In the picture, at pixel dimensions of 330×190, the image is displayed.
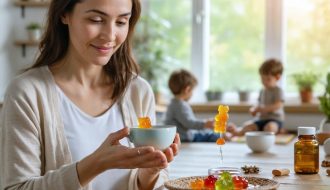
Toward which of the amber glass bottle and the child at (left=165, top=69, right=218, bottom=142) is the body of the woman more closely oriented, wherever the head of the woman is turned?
the amber glass bottle

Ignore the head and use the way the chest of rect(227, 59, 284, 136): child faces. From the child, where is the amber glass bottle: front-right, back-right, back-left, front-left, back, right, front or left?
front-left

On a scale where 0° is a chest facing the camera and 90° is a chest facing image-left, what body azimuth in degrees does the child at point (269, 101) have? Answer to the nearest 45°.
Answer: approximately 45°

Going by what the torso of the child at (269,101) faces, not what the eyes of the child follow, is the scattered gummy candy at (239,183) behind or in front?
in front

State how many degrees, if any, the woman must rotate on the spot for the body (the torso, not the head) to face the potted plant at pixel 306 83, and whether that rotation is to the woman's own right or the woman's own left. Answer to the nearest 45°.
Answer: approximately 90° to the woman's own left

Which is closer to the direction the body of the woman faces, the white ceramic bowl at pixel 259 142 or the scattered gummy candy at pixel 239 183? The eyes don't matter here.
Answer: the scattered gummy candy

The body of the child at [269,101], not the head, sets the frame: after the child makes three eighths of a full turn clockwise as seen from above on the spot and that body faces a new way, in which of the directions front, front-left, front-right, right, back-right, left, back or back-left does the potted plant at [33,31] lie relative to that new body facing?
left

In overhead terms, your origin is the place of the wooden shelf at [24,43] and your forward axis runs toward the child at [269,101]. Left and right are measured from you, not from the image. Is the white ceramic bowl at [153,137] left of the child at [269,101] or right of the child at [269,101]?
right

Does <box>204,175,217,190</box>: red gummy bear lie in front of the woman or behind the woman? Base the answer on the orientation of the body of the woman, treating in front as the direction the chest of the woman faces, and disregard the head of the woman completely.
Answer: in front

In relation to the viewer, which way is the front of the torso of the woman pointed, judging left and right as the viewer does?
facing the viewer and to the right of the viewer

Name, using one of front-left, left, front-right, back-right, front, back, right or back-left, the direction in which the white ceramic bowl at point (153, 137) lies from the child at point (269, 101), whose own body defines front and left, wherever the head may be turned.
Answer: front-left

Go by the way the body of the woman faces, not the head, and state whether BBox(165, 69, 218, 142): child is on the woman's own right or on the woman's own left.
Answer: on the woman's own left

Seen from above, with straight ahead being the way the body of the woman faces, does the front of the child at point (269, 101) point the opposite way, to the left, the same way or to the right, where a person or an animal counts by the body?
to the right

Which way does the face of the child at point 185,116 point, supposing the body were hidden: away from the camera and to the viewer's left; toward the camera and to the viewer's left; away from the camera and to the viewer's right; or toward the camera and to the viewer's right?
away from the camera and to the viewer's right

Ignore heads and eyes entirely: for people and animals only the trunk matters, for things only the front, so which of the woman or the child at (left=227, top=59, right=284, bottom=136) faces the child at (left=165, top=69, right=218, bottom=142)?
the child at (left=227, top=59, right=284, bottom=136)

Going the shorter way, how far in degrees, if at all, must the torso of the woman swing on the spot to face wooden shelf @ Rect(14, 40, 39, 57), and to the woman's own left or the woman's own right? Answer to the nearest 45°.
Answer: approximately 135° to the woman's own left

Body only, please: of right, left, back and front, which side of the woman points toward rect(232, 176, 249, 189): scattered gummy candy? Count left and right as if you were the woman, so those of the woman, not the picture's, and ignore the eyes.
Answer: front

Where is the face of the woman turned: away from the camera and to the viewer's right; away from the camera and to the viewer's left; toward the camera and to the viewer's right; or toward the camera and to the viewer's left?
toward the camera and to the viewer's right
